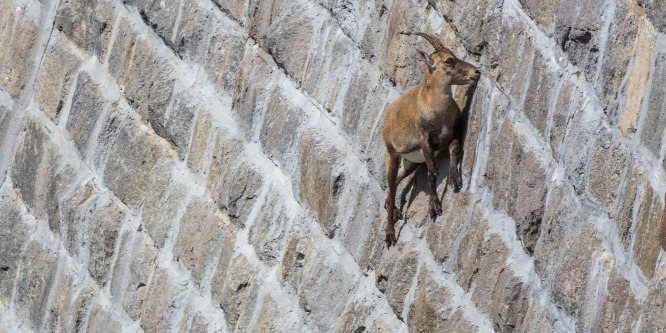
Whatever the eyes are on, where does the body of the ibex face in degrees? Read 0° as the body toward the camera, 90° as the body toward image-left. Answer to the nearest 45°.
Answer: approximately 315°
